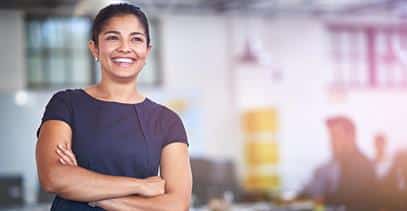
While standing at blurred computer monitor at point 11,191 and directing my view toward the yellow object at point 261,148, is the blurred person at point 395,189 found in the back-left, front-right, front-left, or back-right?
front-right

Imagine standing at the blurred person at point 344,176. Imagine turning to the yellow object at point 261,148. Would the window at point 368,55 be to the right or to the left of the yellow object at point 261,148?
right

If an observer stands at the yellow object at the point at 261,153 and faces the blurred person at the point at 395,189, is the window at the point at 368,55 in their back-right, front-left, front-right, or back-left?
front-left
